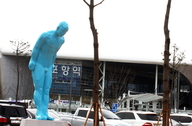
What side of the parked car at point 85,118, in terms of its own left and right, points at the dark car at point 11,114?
right

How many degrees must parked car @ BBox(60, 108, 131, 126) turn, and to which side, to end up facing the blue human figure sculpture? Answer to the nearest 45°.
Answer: approximately 45° to its right

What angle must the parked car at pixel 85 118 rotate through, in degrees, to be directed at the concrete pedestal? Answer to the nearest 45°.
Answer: approximately 45° to its right

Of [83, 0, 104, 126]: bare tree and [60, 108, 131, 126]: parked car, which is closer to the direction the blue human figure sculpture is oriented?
the bare tree

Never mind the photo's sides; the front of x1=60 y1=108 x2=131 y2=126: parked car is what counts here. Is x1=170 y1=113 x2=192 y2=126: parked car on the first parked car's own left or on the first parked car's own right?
on the first parked car's own left

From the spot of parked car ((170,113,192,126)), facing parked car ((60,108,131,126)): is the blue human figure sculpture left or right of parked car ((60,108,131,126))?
left

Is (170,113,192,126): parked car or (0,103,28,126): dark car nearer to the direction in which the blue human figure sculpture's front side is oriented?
the parked car

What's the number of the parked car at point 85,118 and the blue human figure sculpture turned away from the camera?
0

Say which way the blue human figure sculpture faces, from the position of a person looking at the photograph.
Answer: facing the viewer and to the right of the viewer
